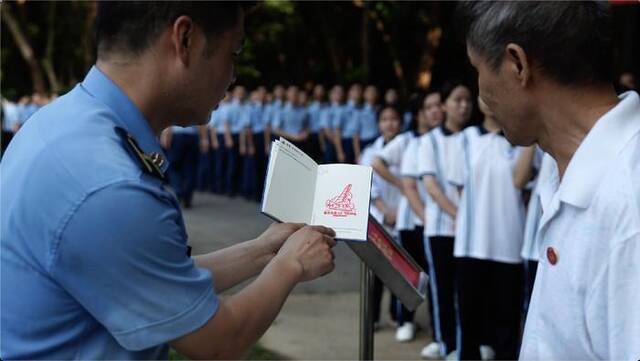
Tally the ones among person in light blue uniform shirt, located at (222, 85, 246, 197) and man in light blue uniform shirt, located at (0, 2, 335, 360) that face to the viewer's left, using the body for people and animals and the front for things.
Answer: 0

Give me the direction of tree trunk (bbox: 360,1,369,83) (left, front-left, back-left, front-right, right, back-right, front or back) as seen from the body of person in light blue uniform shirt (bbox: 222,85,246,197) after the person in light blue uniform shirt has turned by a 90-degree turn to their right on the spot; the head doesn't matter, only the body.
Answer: back

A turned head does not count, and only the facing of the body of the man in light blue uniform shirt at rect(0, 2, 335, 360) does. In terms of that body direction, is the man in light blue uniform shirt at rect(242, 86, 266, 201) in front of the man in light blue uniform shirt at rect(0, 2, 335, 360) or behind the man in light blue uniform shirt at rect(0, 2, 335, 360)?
in front

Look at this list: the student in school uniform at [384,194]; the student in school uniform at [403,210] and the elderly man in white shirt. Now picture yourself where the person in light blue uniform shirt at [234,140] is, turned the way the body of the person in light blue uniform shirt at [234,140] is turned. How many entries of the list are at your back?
0

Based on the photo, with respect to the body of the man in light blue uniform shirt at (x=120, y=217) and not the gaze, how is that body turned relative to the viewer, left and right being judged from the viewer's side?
facing away from the viewer and to the right of the viewer

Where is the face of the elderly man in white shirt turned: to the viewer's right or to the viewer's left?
to the viewer's left

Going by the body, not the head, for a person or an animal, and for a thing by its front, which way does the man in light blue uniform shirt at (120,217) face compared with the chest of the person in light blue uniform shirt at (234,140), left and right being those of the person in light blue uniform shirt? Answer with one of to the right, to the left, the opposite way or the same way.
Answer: to the left

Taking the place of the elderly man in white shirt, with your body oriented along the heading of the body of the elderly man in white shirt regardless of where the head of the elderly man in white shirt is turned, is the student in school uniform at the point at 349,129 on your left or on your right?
on your right

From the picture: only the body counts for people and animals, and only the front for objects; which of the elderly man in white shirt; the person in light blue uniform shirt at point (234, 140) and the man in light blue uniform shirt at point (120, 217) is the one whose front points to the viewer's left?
the elderly man in white shirt

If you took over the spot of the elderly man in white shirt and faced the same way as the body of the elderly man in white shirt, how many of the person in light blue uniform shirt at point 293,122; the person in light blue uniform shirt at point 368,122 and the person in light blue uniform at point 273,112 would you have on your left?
0

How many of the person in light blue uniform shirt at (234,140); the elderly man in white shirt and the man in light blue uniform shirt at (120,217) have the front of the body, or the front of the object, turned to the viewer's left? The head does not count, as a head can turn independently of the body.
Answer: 1

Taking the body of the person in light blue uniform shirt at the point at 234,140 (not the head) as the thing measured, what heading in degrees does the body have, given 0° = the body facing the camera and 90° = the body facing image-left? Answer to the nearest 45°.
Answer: approximately 315°

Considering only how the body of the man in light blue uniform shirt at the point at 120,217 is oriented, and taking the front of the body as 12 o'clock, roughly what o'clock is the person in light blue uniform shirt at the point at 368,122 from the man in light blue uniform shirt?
The person in light blue uniform shirt is roughly at 11 o'clock from the man in light blue uniform shirt.

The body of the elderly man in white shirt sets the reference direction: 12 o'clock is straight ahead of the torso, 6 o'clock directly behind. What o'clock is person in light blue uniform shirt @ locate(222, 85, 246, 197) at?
The person in light blue uniform shirt is roughly at 2 o'clock from the elderly man in white shirt.

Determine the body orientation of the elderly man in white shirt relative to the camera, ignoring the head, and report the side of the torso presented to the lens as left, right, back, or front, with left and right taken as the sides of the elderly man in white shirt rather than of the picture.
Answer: left
